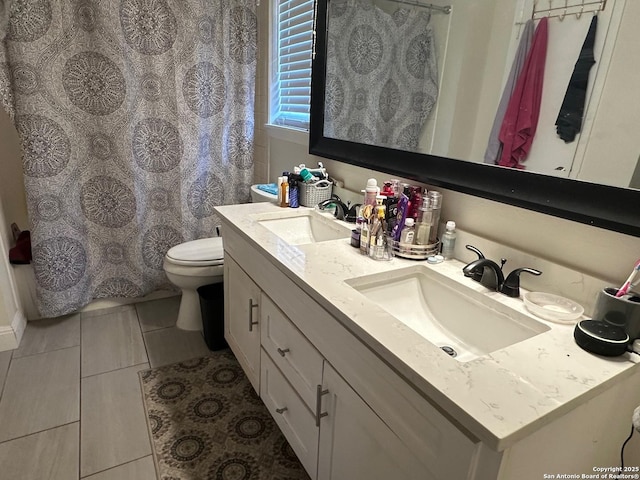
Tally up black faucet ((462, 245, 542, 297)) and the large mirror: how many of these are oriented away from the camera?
0

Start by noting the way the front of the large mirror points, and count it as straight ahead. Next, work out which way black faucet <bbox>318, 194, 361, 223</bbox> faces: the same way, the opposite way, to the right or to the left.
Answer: the same way

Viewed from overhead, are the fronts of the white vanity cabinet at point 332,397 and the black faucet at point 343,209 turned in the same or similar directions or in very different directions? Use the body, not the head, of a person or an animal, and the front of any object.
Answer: same or similar directions

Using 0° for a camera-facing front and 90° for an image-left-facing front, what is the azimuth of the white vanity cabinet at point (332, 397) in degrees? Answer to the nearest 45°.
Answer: approximately 45°

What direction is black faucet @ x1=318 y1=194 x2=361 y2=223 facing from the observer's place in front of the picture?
facing the viewer and to the left of the viewer

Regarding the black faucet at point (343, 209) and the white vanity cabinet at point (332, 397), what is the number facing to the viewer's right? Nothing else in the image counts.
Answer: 0

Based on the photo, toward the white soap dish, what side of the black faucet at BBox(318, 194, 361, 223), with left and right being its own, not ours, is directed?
left

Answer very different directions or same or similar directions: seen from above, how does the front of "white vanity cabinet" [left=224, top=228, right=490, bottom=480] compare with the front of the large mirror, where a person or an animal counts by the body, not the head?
same or similar directions

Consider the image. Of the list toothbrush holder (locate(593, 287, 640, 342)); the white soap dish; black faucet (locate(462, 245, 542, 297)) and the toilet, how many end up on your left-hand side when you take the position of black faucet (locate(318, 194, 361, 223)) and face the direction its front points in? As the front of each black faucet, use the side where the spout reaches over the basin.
3

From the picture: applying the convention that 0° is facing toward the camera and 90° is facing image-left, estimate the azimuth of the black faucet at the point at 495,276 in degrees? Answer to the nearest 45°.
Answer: approximately 45°
